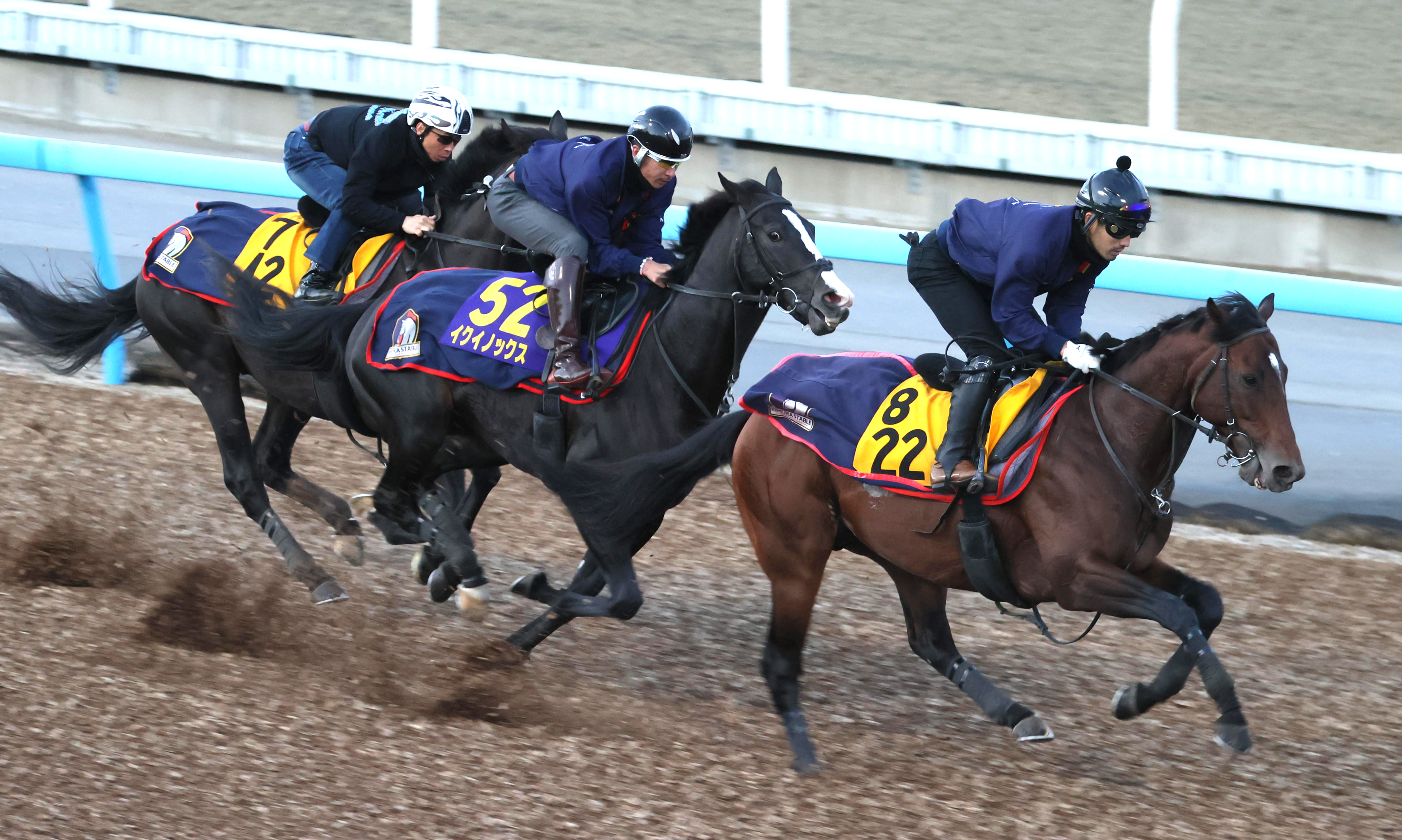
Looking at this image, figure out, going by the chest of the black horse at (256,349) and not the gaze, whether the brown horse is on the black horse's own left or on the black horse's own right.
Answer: on the black horse's own right

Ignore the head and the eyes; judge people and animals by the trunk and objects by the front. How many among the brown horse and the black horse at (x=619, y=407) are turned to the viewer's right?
2

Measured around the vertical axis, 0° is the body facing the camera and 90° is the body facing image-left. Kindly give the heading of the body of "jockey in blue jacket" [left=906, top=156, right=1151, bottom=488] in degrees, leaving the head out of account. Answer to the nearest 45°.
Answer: approximately 270°

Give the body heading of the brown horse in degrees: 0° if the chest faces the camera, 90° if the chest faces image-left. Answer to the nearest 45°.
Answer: approximately 270°

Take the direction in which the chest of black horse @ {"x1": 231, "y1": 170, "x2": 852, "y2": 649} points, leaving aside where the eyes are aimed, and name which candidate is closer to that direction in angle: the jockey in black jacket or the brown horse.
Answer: the brown horse

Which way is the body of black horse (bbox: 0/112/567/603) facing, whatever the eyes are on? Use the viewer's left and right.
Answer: facing to the right of the viewer

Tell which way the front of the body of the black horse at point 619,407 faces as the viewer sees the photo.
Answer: to the viewer's right
